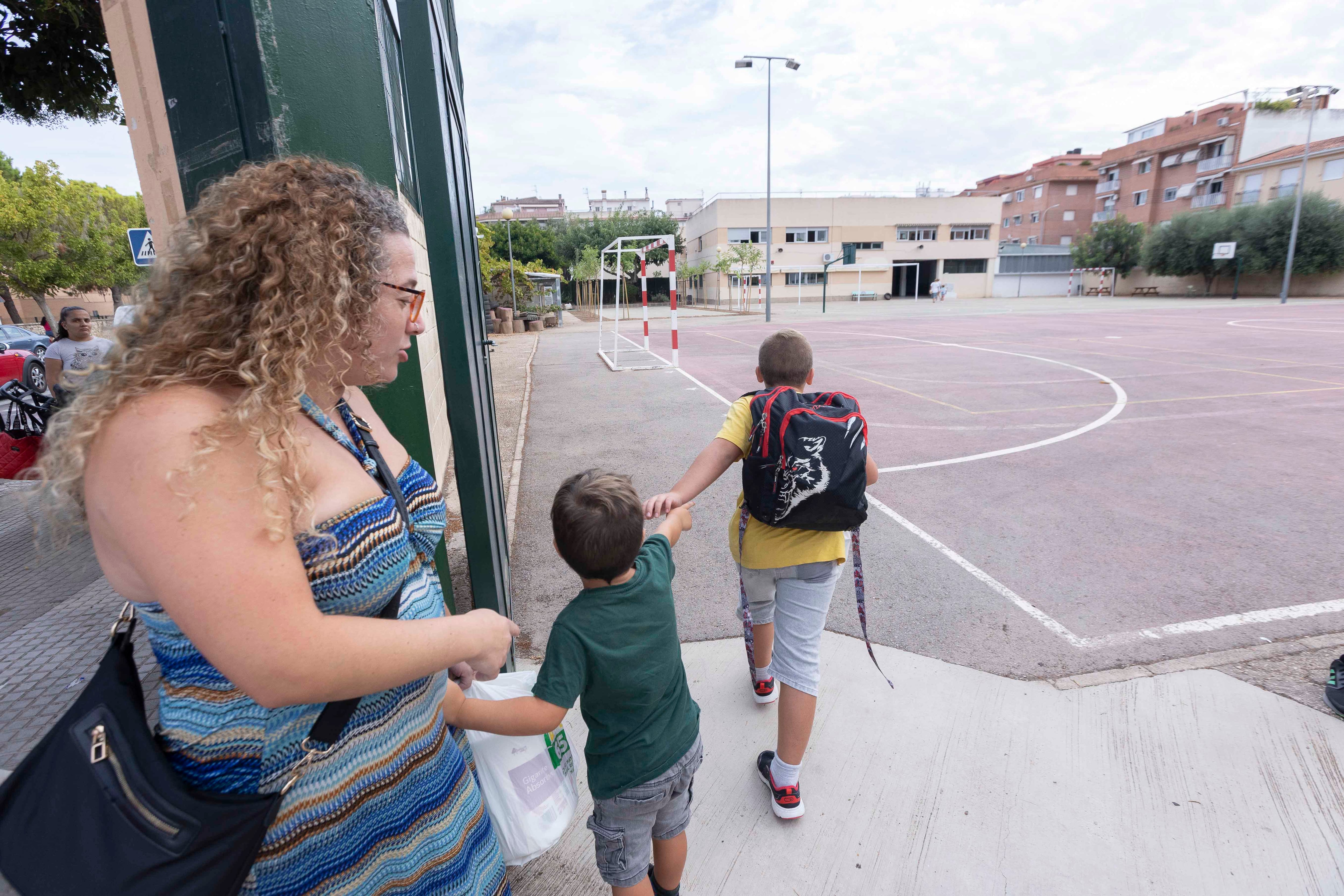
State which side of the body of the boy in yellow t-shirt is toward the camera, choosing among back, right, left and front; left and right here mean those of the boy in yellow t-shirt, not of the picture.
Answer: back

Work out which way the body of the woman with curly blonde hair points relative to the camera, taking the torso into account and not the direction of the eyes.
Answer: to the viewer's right

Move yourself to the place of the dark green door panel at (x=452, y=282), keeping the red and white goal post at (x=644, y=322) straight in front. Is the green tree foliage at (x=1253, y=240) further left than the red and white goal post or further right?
right

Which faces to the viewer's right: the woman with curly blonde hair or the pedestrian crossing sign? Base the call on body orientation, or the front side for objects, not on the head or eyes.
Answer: the woman with curly blonde hair

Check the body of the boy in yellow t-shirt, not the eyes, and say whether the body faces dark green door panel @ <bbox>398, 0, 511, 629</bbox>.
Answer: no

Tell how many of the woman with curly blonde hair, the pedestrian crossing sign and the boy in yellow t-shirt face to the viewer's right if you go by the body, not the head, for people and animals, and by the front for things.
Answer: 1

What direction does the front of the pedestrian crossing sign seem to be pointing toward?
toward the camera

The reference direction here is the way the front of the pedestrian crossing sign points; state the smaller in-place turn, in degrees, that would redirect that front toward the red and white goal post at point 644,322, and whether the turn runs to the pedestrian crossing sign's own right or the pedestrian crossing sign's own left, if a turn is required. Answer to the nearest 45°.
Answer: approximately 90° to the pedestrian crossing sign's own left

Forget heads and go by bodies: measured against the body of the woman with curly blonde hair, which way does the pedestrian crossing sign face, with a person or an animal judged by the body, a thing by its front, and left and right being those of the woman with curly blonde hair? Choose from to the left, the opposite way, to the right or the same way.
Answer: to the right

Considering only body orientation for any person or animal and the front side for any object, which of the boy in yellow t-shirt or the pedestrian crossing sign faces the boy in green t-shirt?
the pedestrian crossing sign

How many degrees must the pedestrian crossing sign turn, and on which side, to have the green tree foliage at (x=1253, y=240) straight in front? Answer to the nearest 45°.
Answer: approximately 90° to its left

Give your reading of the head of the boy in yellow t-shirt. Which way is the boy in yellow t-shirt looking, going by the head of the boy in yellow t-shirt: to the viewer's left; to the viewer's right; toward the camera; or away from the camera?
away from the camera

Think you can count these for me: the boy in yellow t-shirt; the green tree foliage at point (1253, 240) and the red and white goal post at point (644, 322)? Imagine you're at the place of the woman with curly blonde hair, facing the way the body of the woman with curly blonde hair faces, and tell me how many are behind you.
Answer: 0

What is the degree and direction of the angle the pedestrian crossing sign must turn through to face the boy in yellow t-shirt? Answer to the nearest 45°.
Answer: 0° — it already faces them

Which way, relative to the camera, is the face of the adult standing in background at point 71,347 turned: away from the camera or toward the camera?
toward the camera

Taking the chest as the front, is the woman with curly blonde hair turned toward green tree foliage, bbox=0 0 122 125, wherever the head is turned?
no

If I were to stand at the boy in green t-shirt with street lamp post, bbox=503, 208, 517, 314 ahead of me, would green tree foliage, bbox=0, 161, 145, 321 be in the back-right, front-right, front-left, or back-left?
front-left

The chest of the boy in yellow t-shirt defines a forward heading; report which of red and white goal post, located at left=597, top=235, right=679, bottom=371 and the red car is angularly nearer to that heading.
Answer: the red and white goal post

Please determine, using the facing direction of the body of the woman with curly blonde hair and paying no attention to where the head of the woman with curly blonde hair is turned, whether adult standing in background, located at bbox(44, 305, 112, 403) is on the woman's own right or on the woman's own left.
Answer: on the woman's own left
